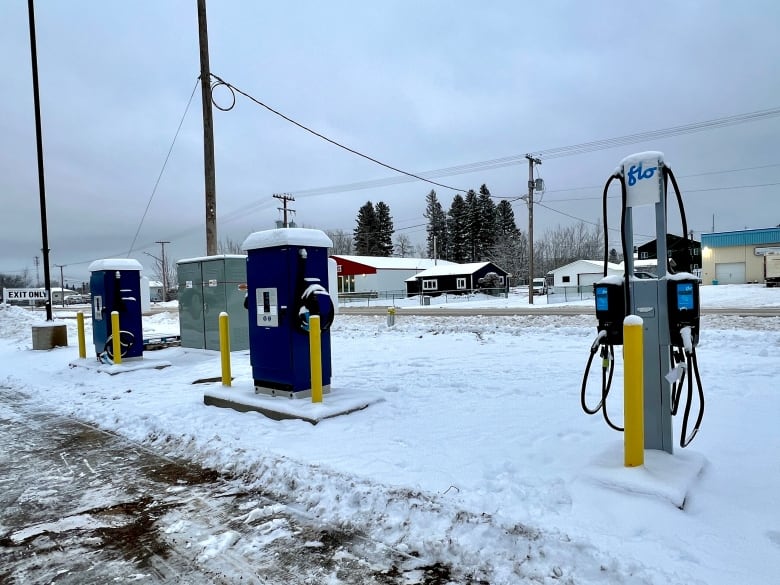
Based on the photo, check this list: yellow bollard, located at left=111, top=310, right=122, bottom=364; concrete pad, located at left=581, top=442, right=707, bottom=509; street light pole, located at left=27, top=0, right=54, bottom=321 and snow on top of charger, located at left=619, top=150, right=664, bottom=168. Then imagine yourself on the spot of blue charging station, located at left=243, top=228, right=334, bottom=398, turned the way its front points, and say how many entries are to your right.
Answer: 2

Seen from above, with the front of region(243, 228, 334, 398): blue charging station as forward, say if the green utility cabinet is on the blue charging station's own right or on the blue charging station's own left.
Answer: on the blue charging station's own right

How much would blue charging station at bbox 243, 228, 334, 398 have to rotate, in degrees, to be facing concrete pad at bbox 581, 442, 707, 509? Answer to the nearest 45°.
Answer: approximately 90° to its left

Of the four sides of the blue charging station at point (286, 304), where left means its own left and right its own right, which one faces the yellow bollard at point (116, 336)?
right

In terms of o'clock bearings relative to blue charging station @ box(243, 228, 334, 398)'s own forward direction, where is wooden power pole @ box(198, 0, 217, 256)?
The wooden power pole is roughly at 4 o'clock from the blue charging station.

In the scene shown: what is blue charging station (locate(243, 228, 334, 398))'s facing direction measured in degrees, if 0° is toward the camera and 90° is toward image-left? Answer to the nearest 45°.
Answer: approximately 45°

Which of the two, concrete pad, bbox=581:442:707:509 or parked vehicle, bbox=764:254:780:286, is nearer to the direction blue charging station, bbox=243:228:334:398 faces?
the concrete pad

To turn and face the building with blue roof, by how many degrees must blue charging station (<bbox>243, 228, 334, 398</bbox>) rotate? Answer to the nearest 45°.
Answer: approximately 180°

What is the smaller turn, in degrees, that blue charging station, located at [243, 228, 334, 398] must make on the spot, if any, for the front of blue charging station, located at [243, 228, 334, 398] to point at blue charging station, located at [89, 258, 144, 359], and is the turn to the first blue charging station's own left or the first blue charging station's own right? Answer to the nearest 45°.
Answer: approximately 90° to the first blue charging station's own right

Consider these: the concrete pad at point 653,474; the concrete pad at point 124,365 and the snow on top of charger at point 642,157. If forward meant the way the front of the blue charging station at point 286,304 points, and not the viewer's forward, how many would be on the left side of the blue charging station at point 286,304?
2

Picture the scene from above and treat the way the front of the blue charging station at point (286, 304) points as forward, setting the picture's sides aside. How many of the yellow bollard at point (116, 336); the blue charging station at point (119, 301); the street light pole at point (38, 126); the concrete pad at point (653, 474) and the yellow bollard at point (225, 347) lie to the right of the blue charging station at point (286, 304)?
4

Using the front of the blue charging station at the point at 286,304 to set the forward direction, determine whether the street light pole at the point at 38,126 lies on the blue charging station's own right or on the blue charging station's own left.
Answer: on the blue charging station's own right
